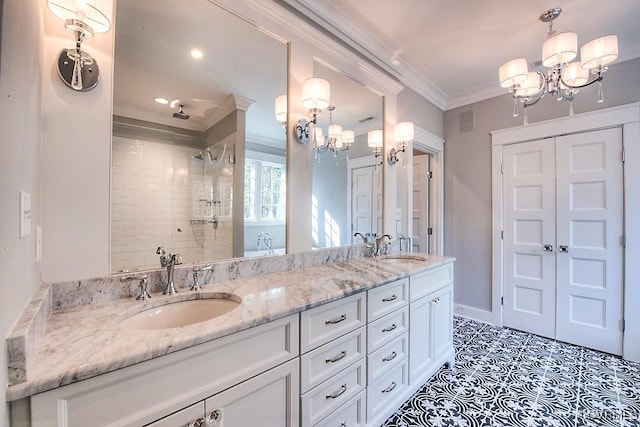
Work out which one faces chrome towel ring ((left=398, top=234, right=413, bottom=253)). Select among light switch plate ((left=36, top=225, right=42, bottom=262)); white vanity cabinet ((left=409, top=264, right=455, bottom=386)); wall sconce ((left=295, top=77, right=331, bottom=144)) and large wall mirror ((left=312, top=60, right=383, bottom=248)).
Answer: the light switch plate

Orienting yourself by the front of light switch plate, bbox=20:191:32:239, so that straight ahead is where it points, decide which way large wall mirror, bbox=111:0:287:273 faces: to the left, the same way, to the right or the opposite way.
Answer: to the right

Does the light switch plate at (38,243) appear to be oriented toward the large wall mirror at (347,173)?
yes

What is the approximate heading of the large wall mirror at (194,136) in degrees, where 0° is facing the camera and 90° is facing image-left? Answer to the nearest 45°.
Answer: approximately 315°

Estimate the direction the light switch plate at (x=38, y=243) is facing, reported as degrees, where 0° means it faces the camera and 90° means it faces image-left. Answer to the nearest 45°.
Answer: approximately 270°

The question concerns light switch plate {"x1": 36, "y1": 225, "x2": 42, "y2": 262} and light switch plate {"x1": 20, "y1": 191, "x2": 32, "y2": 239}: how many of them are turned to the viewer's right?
2

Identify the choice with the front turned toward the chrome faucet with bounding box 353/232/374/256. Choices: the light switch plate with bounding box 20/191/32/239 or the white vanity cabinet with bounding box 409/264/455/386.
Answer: the light switch plate

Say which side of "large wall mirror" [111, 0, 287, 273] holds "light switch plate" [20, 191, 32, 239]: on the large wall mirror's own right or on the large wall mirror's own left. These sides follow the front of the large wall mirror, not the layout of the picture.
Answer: on the large wall mirror's own right
